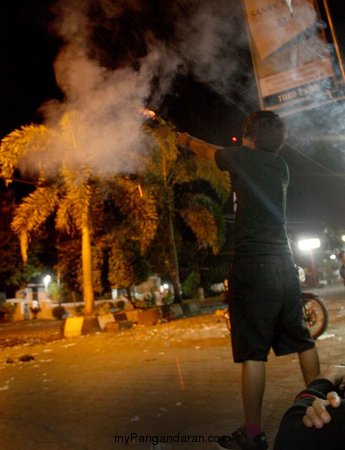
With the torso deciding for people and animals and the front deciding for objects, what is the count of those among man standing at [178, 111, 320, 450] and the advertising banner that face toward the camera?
1

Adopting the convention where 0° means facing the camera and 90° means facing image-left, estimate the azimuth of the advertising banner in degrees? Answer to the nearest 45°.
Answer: approximately 0°

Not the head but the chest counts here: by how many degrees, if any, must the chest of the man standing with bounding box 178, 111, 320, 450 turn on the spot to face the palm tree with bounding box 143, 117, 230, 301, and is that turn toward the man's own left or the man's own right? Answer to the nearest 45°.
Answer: approximately 45° to the man's own right

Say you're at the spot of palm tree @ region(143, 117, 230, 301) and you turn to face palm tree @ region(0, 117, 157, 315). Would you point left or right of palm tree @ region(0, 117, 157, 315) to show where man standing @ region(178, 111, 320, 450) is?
left

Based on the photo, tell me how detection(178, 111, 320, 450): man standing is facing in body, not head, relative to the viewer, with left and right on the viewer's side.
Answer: facing away from the viewer and to the left of the viewer

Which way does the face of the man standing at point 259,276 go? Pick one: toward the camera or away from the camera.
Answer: away from the camera
